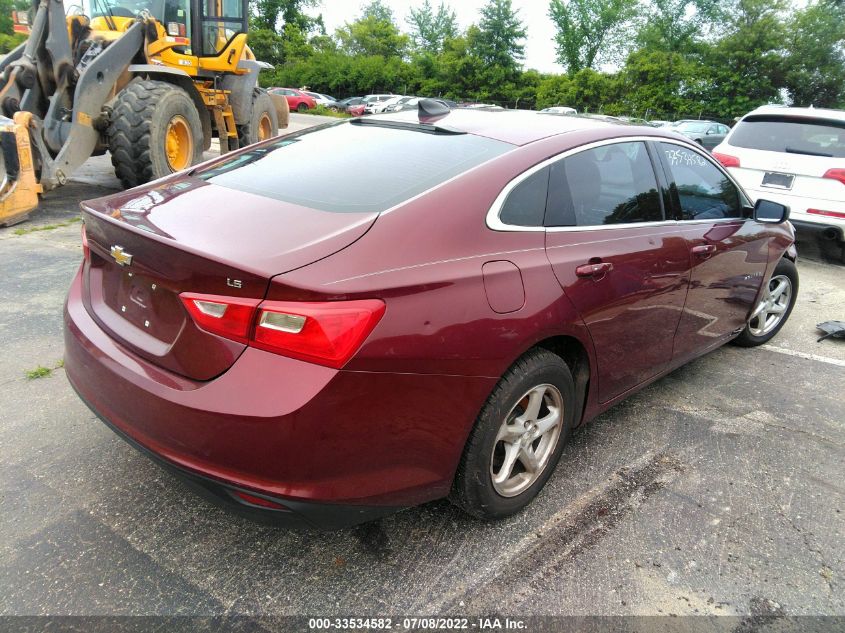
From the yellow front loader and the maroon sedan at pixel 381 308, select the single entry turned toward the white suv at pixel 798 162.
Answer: the maroon sedan

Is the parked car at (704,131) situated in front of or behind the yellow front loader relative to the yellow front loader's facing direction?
behind

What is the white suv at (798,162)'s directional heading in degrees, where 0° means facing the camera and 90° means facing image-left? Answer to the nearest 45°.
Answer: approximately 180°

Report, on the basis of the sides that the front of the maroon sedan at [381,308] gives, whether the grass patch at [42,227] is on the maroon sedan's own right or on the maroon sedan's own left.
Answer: on the maroon sedan's own left

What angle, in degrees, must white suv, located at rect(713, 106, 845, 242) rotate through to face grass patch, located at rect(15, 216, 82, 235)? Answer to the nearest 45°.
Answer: approximately 135° to its left

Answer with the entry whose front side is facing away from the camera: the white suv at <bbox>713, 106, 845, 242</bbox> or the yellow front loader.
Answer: the white suv

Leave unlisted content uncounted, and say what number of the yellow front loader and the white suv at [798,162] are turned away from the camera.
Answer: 1

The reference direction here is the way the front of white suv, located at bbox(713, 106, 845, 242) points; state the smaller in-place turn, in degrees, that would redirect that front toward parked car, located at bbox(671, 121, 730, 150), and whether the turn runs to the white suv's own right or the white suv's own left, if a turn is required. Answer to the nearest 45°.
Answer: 0° — it already faces it

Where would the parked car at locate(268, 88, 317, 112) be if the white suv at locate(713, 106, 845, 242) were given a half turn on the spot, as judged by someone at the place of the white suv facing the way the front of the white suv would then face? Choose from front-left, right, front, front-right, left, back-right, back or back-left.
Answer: back-right

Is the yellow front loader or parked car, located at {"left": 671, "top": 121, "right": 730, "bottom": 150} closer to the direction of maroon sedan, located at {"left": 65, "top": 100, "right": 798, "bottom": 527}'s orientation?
the parked car

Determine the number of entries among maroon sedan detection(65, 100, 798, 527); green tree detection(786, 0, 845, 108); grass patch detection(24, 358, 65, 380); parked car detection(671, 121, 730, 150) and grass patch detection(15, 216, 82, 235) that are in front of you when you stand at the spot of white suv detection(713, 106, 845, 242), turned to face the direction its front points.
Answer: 2

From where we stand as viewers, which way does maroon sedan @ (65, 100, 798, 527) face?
facing away from the viewer and to the right of the viewer

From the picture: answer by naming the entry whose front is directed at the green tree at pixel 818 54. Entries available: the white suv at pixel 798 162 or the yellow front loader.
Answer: the white suv

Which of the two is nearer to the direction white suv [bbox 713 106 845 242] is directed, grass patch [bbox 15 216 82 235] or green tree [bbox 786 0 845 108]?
the green tree

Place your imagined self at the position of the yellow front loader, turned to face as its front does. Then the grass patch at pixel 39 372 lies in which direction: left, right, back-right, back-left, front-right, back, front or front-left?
front-left
